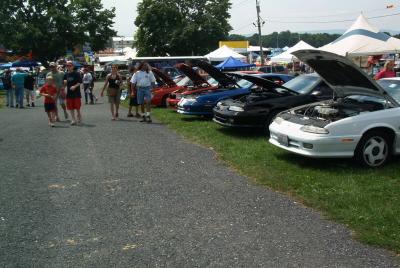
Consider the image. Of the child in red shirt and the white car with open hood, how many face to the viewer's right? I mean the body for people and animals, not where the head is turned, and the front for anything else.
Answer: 0

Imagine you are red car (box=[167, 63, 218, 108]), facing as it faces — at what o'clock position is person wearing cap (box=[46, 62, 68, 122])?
The person wearing cap is roughly at 1 o'clock from the red car.

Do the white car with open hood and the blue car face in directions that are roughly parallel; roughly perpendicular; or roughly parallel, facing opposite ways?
roughly parallel

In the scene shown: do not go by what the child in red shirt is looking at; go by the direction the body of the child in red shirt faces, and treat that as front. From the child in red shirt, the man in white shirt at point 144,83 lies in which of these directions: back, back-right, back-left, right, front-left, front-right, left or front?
left

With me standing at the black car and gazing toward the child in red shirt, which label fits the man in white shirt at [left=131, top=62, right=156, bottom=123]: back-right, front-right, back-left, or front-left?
front-right

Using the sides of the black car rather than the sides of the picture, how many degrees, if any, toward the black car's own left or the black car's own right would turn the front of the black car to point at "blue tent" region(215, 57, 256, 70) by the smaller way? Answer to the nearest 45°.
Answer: approximately 135° to the black car's own right

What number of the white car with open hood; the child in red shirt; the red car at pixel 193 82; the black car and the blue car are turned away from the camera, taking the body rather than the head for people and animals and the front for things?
0

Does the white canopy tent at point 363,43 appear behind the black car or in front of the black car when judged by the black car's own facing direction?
behind

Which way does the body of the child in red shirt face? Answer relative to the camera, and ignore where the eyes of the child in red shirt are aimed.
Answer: toward the camera

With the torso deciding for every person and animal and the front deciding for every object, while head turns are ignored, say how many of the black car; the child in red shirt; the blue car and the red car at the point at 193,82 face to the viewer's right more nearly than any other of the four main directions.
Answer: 0

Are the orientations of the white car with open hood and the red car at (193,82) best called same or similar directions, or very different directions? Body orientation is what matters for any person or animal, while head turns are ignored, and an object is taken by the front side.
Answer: same or similar directions

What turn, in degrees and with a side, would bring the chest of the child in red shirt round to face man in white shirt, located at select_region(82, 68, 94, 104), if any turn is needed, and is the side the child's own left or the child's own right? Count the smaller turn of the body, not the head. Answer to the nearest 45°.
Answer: approximately 180°

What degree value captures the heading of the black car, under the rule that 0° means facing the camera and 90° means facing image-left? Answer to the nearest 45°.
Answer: approximately 45°
